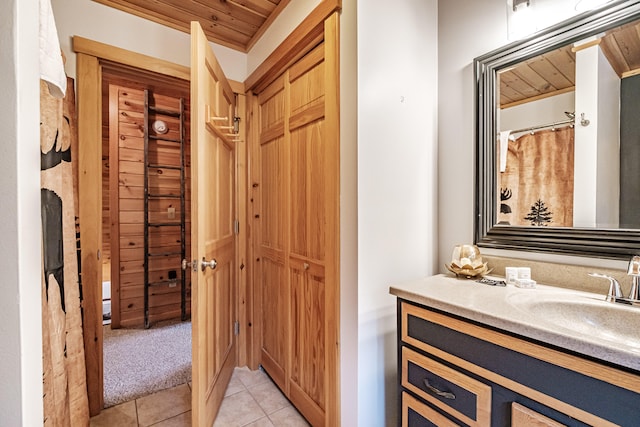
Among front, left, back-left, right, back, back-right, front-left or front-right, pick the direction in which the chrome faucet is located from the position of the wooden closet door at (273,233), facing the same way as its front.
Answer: left

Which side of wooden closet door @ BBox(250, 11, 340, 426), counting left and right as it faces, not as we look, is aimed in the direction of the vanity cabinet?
left

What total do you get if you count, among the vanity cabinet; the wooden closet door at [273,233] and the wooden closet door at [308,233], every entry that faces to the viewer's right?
0

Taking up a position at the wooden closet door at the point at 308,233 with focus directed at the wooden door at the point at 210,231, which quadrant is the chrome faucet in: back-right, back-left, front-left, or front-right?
back-left

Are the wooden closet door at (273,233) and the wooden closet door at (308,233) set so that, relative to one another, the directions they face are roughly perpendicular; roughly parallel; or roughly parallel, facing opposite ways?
roughly parallel

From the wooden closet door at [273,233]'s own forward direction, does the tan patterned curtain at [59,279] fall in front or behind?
in front

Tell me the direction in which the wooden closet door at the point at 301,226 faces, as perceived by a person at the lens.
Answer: facing the viewer and to the left of the viewer

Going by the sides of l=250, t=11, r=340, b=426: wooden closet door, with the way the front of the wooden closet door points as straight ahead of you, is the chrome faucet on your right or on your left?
on your left

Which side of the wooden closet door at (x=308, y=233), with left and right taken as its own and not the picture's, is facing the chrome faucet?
left
